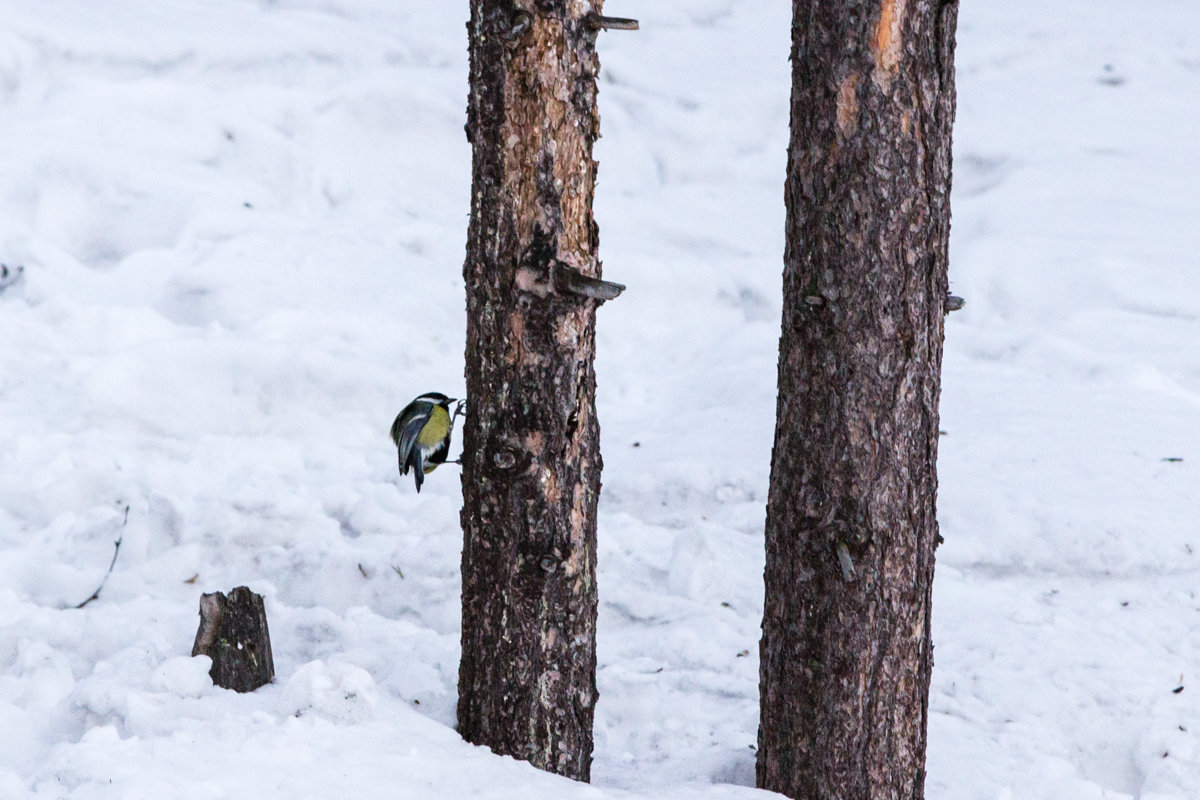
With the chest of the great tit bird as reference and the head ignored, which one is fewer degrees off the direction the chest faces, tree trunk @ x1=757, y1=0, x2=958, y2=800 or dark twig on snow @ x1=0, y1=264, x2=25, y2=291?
the tree trunk

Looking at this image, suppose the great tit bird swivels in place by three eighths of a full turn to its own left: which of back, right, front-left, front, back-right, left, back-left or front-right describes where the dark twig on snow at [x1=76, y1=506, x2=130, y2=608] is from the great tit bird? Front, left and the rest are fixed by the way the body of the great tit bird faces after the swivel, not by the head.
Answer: front

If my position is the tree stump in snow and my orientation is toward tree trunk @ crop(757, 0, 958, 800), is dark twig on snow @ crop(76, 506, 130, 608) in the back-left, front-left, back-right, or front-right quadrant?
back-left

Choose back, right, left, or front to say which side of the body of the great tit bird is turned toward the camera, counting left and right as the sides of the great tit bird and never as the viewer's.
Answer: right

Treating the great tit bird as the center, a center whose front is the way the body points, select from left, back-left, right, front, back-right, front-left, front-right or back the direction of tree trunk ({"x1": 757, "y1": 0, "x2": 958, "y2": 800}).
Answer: front-right

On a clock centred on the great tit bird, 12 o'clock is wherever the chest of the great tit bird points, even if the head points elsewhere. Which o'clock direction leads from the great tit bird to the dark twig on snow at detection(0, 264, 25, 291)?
The dark twig on snow is roughly at 8 o'clock from the great tit bird.
